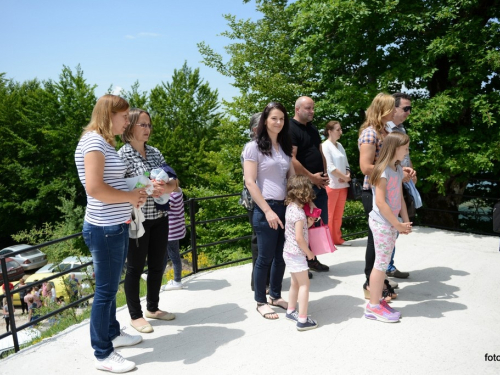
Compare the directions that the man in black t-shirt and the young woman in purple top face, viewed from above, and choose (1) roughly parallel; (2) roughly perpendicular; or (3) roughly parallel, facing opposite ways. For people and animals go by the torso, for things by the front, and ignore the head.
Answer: roughly parallel

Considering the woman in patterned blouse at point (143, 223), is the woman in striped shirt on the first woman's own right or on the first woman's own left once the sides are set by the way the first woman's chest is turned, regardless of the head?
on the first woman's own right

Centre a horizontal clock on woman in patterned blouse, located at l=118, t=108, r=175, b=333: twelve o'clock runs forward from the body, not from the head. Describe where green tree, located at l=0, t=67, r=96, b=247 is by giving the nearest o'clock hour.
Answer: The green tree is roughly at 7 o'clock from the woman in patterned blouse.

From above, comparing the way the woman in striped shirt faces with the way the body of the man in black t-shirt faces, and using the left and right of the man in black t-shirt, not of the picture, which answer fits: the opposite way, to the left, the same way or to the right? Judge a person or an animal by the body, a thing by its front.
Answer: to the left

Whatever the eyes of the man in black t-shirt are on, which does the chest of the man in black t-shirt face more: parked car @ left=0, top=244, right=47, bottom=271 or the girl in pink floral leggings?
the girl in pink floral leggings

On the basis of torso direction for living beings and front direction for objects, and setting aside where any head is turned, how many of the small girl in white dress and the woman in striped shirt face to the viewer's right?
2

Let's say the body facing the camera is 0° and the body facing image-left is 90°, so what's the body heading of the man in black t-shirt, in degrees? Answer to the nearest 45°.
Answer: approximately 315°

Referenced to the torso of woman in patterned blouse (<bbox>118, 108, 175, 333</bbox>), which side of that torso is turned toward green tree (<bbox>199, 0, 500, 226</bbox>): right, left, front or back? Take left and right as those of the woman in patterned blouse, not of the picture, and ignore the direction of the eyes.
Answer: left

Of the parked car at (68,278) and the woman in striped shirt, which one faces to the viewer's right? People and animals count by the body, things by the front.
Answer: the woman in striped shirt

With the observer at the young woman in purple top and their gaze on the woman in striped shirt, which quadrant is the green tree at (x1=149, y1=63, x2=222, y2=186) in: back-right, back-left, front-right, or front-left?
back-right

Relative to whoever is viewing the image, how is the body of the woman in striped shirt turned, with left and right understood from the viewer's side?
facing to the right of the viewer

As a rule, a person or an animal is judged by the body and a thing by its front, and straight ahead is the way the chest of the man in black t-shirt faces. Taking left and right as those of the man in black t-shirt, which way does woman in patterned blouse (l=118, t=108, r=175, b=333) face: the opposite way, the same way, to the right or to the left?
the same way

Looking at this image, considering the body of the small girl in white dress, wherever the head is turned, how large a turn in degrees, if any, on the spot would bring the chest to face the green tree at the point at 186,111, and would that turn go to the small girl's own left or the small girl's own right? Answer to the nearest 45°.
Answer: approximately 90° to the small girl's own left

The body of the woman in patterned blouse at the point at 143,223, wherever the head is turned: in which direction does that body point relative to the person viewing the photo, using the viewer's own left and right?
facing the viewer and to the right of the viewer
